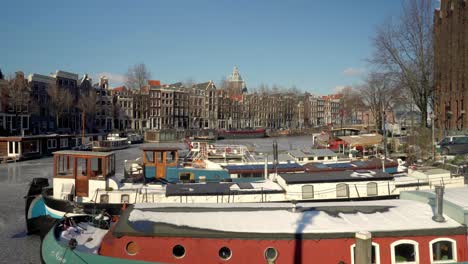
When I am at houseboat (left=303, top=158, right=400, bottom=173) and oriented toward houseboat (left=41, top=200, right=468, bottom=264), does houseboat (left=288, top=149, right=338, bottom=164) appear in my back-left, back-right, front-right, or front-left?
back-right

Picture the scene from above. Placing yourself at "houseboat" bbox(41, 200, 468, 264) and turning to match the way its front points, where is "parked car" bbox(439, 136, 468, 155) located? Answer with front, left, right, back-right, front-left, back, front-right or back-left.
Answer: back-right

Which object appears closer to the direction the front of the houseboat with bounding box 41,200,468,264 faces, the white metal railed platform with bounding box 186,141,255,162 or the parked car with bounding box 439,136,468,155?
the white metal railed platform

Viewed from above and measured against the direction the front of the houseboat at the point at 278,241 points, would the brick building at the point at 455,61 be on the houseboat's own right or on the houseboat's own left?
on the houseboat's own right

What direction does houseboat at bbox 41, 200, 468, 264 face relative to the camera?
to the viewer's left

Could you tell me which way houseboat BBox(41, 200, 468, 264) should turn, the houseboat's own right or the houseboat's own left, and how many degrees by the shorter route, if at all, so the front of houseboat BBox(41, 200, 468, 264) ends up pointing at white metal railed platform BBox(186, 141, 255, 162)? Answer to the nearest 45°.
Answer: approximately 90° to the houseboat's own right

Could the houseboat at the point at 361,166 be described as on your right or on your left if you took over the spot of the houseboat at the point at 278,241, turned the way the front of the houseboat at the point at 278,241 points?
on your right

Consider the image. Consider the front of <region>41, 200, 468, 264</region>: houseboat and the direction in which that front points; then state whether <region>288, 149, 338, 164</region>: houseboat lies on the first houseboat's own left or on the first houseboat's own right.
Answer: on the first houseboat's own right
